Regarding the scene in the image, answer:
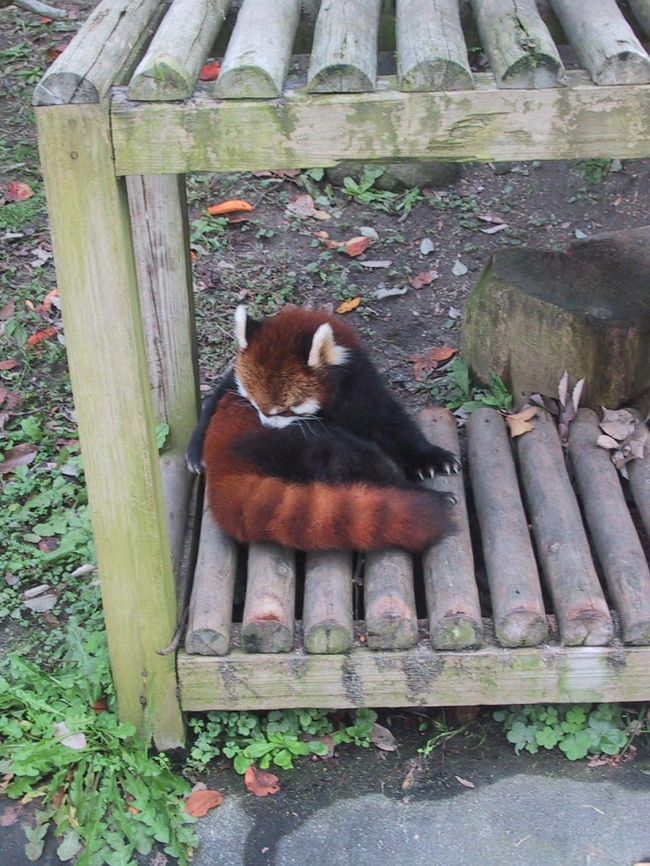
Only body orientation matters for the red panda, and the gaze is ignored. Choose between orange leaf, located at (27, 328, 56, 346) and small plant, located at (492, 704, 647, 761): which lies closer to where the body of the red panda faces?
the small plant

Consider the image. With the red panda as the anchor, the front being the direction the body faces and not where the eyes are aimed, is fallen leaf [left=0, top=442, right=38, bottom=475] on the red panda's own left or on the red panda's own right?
on the red panda's own right

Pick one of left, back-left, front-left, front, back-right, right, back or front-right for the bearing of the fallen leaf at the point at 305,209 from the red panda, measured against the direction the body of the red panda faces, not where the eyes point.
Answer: back

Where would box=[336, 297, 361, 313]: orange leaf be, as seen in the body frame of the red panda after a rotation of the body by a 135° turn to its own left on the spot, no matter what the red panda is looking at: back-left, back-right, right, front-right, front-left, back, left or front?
front-left

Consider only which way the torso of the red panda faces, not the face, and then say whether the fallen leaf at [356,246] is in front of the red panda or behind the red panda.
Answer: behind

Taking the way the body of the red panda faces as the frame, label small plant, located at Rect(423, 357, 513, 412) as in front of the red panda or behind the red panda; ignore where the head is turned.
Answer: behind

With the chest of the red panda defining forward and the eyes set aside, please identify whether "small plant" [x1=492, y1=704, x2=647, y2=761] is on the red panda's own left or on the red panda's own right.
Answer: on the red panda's own left

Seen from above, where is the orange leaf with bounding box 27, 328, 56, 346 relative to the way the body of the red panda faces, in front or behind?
behind

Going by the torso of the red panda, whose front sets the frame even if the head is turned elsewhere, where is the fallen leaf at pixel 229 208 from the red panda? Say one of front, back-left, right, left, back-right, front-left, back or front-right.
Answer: back

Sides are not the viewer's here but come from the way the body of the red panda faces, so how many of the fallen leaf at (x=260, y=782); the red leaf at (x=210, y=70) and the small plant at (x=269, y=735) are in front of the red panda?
2

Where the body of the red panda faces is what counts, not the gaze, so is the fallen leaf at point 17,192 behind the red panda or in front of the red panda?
behind

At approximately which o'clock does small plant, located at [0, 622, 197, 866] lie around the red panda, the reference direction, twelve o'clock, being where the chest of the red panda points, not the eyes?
The small plant is roughly at 1 o'clock from the red panda.

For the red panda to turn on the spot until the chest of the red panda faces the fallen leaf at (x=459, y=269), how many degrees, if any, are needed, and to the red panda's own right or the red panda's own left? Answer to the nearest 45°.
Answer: approximately 180°

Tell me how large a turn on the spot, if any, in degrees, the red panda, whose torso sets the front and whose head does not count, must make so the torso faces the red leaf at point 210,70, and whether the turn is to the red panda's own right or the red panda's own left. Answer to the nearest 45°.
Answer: approximately 180°

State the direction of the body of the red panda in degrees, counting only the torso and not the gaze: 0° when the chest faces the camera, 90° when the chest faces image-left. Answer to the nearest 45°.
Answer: approximately 0°

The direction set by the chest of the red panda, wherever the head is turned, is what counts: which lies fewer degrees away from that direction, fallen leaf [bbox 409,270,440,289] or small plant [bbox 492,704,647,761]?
the small plant
